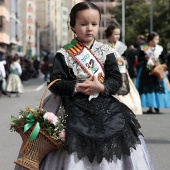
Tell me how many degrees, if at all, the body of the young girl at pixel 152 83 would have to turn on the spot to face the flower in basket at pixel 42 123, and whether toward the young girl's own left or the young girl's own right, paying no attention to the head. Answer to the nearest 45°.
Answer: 0° — they already face it

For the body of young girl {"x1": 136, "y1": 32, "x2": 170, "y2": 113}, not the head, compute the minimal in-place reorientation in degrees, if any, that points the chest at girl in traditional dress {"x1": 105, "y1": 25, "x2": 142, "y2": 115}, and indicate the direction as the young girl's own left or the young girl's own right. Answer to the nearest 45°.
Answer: approximately 45° to the young girl's own right

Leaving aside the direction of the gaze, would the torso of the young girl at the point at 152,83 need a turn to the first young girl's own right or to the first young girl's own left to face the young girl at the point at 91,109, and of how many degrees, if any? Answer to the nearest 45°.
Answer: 0° — they already face them

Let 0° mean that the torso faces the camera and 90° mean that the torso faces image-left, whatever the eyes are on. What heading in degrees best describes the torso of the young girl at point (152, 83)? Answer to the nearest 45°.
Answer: approximately 0°
